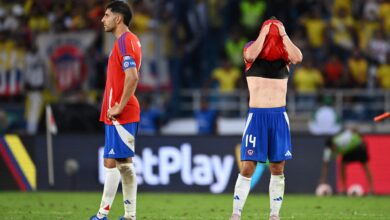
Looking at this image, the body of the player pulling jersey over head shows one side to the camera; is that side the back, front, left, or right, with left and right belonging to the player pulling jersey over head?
front

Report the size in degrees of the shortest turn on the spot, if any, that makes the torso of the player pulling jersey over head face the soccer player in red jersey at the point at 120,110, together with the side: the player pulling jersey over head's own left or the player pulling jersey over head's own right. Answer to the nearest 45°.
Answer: approximately 90° to the player pulling jersey over head's own right

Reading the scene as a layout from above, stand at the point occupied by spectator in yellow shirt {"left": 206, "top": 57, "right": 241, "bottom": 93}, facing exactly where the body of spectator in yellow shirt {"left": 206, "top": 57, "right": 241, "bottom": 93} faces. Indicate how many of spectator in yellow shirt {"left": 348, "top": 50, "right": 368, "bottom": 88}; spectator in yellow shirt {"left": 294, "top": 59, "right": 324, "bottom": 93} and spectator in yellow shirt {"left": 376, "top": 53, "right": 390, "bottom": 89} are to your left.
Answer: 3

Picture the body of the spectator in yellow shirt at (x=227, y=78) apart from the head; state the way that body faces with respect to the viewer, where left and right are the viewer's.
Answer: facing the viewer

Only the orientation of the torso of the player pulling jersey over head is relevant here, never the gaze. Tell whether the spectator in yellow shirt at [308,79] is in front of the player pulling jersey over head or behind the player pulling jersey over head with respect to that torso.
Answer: behind

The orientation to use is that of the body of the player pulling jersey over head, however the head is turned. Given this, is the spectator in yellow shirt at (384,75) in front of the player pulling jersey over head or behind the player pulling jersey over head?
behind

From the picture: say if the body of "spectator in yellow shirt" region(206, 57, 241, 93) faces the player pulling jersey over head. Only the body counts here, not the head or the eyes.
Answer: yes

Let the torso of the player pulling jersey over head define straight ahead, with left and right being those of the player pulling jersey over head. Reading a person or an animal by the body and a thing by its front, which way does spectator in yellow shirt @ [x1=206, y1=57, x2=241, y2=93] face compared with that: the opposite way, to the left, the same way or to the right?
the same way

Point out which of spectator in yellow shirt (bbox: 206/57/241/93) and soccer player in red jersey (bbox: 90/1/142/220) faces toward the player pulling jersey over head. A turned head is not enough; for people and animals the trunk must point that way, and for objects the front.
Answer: the spectator in yellow shirt
